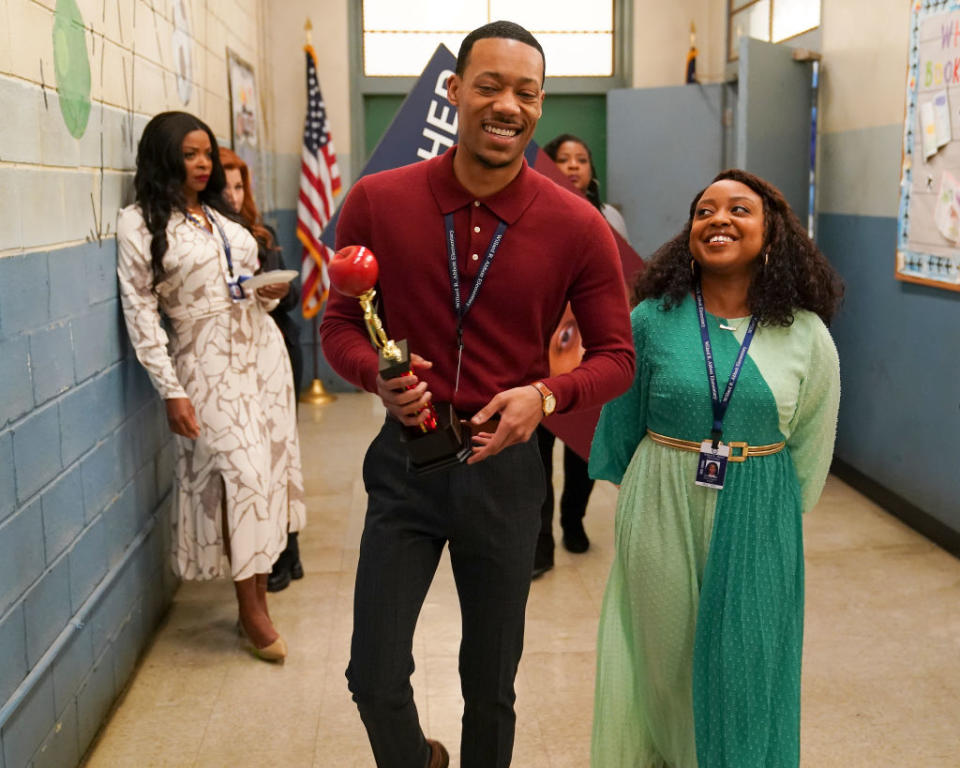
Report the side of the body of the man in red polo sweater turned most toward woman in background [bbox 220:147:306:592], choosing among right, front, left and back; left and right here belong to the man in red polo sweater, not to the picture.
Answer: back

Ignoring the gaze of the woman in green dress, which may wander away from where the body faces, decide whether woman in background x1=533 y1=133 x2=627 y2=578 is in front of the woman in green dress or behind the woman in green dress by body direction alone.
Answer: behind

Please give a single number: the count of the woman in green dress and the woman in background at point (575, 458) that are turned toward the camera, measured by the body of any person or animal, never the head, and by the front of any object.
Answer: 2

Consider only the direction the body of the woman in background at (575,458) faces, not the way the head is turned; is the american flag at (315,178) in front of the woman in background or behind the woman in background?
behind

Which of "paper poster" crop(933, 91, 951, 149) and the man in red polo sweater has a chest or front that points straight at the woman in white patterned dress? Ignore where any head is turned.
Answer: the paper poster

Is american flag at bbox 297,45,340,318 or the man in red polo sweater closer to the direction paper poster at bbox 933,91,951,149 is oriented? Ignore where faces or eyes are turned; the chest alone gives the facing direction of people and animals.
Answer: the man in red polo sweater

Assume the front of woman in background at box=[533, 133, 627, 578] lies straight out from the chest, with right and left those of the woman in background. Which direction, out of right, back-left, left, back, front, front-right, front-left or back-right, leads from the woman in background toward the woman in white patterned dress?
front-right

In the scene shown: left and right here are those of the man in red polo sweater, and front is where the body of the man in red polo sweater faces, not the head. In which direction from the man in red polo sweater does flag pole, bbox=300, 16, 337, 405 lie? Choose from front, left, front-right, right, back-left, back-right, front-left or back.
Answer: back

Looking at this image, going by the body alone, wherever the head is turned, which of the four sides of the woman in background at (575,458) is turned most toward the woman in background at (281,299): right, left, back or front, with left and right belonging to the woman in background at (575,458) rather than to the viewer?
right

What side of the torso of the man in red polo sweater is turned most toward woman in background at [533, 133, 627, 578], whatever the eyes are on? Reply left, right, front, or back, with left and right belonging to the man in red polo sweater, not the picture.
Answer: back

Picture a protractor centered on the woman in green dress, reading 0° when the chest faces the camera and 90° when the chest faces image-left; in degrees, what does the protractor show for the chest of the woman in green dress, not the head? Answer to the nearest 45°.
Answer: approximately 0°
